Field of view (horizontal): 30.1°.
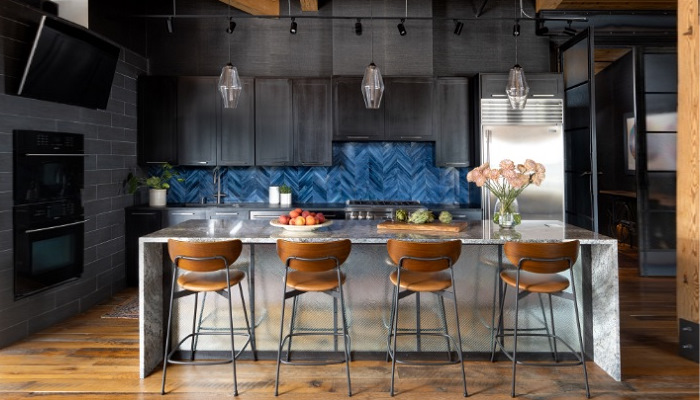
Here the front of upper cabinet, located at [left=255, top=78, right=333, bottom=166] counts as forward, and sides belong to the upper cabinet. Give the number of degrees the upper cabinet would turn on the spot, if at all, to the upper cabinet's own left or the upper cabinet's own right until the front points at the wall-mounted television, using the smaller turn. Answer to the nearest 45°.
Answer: approximately 45° to the upper cabinet's own right

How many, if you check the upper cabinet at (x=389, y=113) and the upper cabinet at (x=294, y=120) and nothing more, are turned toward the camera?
2

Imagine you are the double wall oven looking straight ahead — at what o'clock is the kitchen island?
The kitchen island is roughly at 12 o'clock from the double wall oven.

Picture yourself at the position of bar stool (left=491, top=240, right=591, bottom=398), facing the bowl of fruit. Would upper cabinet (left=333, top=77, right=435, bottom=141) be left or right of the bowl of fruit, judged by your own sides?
right

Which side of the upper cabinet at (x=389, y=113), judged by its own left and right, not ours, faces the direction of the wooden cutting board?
front

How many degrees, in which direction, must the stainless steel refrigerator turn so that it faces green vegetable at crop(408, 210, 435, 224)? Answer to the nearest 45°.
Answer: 0° — it already faces it

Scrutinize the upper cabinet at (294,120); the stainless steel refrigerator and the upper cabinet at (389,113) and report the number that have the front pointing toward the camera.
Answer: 3

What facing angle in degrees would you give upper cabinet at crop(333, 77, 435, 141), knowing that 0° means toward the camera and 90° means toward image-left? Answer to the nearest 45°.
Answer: approximately 0°
